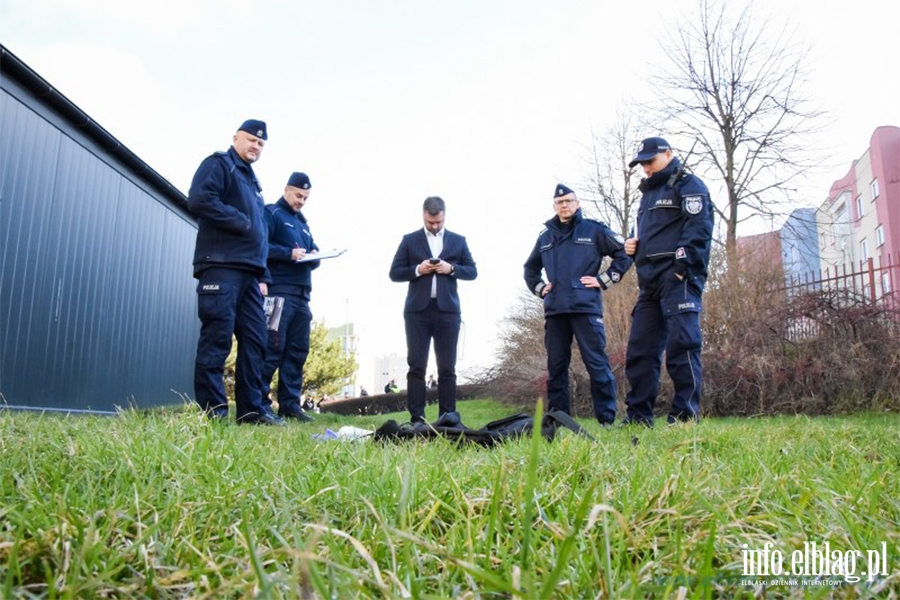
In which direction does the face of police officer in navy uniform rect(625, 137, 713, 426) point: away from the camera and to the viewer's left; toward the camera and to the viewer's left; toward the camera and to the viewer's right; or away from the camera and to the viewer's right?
toward the camera and to the viewer's left

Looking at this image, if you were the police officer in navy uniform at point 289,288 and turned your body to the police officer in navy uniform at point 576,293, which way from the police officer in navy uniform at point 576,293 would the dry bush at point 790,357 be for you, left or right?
left

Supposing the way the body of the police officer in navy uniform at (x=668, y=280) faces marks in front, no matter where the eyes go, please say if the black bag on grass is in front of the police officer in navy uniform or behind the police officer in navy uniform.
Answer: in front

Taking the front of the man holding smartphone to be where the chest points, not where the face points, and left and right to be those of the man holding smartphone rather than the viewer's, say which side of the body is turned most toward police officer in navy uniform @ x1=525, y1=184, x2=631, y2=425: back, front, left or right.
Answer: left

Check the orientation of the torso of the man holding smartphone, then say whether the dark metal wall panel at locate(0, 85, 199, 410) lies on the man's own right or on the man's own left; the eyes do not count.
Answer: on the man's own right

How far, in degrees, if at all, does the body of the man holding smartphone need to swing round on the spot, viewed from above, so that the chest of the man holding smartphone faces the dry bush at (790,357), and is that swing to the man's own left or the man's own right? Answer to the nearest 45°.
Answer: approximately 135° to the man's own left

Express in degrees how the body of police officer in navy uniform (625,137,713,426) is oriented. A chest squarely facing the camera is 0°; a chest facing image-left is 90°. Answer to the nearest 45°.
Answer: approximately 45°

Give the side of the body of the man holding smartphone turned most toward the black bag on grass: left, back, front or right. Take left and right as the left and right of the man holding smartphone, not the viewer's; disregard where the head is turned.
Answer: front

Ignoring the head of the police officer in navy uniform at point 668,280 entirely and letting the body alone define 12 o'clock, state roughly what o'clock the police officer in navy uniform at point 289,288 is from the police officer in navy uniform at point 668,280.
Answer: the police officer in navy uniform at point 289,288 is roughly at 2 o'clock from the police officer in navy uniform at point 668,280.

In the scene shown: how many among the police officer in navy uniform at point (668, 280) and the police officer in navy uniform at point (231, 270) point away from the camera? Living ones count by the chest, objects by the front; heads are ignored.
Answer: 0
